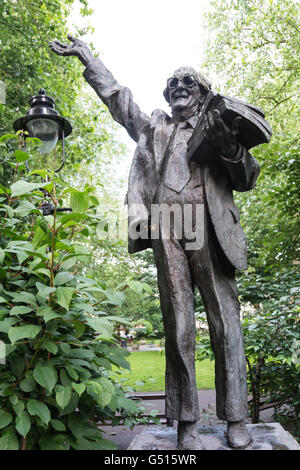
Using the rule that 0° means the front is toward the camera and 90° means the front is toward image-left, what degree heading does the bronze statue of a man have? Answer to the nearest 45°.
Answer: approximately 0°

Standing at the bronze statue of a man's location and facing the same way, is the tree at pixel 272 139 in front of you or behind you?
behind

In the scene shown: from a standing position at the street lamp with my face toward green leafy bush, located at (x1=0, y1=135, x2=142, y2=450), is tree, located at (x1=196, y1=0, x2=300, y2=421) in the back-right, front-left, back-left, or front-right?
back-left
